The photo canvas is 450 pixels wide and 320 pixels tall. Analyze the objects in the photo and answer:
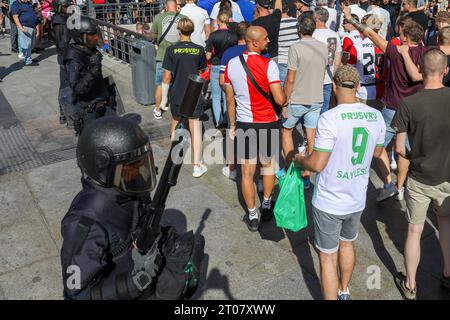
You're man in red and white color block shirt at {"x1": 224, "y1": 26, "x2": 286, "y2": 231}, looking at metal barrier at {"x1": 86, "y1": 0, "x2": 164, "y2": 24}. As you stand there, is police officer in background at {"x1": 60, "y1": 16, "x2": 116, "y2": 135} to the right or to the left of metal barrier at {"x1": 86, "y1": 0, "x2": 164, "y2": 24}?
left

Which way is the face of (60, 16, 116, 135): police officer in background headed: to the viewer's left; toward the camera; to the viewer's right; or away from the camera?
to the viewer's right

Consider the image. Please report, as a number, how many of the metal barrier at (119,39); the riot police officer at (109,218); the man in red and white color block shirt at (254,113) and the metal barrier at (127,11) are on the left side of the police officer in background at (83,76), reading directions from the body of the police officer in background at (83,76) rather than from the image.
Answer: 2

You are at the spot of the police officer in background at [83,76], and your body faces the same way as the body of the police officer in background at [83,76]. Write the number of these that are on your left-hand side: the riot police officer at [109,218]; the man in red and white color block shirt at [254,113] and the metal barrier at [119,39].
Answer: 1

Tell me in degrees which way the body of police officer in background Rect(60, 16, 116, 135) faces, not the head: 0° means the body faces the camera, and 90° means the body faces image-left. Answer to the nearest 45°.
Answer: approximately 270°

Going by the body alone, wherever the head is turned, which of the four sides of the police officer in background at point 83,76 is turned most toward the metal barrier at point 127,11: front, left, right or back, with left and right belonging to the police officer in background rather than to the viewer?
left

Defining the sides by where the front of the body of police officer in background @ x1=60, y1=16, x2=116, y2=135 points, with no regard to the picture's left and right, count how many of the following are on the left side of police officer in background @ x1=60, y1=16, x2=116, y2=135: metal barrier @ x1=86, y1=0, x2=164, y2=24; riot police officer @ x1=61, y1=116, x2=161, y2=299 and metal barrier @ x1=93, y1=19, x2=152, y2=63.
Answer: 2

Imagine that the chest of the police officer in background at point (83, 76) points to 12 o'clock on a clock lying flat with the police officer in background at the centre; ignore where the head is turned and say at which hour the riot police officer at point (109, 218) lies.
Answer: The riot police officer is roughly at 3 o'clock from the police officer in background.

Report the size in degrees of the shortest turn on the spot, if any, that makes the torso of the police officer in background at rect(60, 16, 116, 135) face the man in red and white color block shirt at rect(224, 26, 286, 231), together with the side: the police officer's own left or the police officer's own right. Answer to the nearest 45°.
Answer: approximately 45° to the police officer's own right

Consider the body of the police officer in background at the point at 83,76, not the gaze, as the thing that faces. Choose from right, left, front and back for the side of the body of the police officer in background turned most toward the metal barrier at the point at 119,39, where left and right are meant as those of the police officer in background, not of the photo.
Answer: left

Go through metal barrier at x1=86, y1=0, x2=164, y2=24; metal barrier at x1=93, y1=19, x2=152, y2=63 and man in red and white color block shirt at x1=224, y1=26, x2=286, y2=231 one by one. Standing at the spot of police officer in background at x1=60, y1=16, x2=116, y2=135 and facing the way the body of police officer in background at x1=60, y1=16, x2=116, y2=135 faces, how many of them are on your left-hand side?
2
